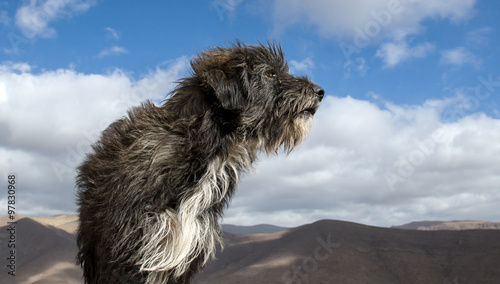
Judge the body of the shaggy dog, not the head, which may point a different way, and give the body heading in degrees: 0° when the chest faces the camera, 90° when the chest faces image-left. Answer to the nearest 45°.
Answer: approximately 270°
